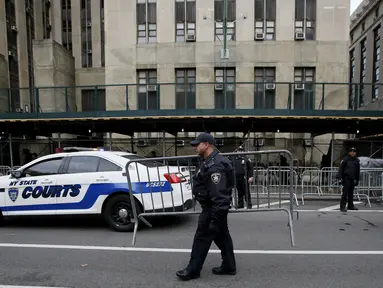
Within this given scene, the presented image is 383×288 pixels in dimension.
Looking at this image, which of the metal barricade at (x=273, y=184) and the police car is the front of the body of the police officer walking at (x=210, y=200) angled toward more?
the police car

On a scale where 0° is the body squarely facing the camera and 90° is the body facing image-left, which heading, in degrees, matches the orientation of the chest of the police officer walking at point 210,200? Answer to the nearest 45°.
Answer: approximately 90°

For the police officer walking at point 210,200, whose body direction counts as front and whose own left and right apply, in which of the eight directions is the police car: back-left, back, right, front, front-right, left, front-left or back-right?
front-right

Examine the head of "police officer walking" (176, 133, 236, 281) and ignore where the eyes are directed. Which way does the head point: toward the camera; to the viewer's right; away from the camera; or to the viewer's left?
to the viewer's left

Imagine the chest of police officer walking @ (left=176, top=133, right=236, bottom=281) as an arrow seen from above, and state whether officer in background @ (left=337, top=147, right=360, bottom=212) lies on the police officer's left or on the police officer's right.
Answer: on the police officer's right

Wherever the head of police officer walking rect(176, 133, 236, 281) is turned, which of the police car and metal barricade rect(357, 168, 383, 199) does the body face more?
the police car

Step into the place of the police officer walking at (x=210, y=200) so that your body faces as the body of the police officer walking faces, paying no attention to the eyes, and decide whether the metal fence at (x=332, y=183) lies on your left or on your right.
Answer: on your right

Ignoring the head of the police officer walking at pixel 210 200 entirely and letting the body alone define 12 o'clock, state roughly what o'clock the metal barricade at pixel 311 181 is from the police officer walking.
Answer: The metal barricade is roughly at 4 o'clock from the police officer walking.
